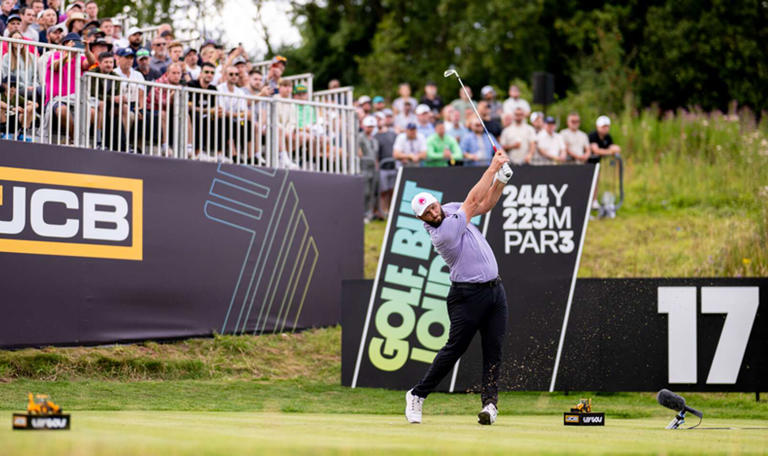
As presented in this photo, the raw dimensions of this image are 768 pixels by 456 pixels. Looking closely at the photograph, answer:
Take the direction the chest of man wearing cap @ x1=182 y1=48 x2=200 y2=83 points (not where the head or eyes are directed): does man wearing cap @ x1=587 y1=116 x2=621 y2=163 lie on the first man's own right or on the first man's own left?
on the first man's own left

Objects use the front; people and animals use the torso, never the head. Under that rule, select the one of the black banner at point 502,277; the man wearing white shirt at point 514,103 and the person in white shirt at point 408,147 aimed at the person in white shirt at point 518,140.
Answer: the man wearing white shirt

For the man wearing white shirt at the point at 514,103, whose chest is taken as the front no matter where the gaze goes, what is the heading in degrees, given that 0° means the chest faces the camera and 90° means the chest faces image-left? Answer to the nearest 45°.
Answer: approximately 0°

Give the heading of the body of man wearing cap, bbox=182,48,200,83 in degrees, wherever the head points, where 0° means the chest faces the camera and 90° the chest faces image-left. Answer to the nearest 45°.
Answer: approximately 315°

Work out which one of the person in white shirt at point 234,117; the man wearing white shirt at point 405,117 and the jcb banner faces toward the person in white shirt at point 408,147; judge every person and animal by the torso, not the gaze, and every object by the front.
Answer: the man wearing white shirt

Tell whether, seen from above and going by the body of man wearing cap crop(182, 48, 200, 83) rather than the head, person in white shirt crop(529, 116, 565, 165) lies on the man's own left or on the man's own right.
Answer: on the man's own left

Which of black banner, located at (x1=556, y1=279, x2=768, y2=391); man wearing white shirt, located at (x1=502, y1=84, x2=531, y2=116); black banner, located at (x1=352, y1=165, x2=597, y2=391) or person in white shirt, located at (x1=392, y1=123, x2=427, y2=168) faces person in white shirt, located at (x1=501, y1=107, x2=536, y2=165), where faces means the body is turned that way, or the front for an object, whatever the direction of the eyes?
the man wearing white shirt

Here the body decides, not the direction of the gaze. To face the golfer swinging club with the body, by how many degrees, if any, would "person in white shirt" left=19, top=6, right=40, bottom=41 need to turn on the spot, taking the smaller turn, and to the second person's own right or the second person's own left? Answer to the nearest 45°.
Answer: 0° — they already face them

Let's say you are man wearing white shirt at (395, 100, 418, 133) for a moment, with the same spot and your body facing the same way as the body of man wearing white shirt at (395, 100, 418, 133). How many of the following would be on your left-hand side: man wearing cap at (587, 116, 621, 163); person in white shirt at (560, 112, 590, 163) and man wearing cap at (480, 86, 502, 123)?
3

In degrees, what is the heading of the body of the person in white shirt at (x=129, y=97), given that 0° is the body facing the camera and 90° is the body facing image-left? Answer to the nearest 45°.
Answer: approximately 315°
